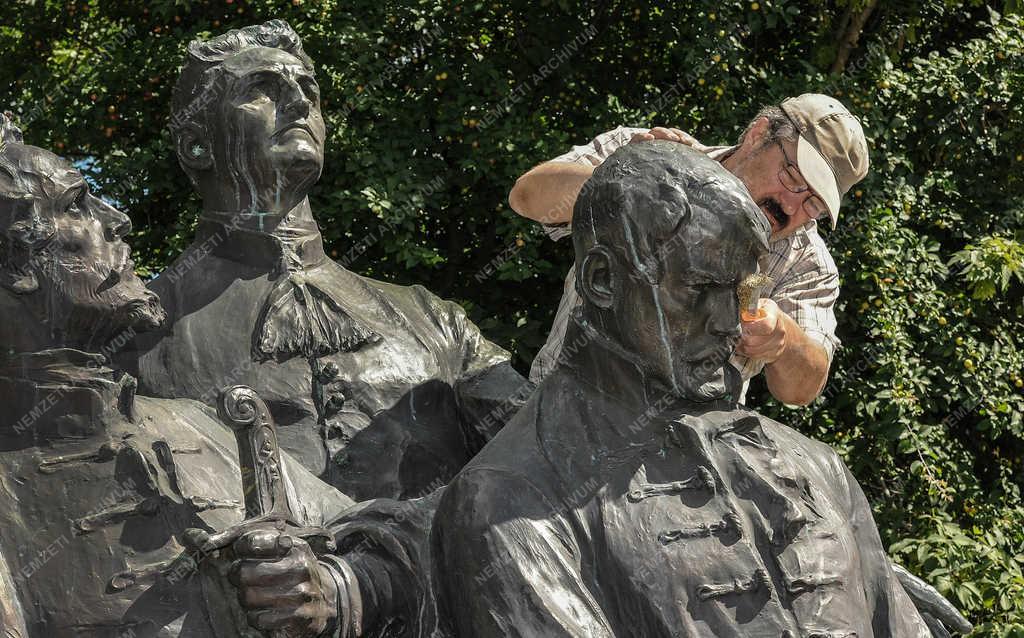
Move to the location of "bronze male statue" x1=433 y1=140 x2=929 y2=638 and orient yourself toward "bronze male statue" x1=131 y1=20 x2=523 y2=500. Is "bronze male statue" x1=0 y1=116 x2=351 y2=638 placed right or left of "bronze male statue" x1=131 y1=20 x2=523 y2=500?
left

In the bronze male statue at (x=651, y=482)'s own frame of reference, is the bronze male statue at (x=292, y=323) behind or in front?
behind

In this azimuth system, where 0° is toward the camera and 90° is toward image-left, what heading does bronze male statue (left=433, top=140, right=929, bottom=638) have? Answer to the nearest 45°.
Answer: approximately 315°

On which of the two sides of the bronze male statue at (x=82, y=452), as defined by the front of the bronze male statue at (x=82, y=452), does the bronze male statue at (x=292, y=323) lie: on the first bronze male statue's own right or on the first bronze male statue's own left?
on the first bronze male statue's own left

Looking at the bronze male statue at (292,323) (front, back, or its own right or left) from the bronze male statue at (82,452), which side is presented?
right

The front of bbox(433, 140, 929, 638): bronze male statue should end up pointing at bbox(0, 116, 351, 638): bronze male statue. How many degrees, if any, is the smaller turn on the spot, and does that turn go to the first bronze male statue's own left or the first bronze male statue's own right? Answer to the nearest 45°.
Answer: approximately 135° to the first bronze male statue's own right

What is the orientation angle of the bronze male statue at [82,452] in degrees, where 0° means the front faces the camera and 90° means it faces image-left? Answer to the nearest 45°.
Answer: approximately 315°
